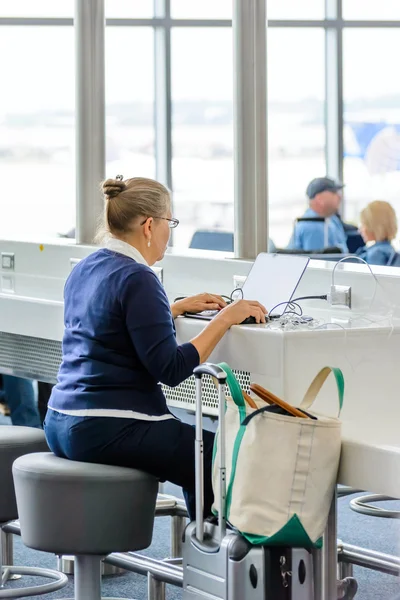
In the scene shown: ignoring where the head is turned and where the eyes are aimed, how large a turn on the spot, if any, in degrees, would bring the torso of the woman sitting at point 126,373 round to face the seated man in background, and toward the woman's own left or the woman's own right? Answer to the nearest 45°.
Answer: approximately 45° to the woman's own left

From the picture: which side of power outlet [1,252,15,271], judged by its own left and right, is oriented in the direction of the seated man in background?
back

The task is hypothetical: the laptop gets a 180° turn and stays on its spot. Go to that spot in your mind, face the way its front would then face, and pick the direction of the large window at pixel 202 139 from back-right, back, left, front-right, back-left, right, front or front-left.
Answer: front-left

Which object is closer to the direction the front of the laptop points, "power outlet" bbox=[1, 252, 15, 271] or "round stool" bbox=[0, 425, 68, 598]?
the round stool

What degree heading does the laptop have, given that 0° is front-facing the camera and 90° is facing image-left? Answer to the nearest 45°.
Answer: approximately 45°

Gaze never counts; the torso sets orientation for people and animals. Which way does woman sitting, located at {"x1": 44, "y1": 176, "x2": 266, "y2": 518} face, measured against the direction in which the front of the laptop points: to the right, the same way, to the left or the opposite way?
the opposite way

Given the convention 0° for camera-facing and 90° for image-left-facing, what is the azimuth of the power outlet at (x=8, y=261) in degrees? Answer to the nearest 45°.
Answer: approximately 45°

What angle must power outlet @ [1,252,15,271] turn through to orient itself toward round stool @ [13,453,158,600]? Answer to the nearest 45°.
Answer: approximately 45° to its left

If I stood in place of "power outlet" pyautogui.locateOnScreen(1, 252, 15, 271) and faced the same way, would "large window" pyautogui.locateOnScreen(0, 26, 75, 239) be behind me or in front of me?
behind

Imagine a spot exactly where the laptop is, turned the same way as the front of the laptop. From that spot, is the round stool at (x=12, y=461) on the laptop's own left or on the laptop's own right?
on the laptop's own right

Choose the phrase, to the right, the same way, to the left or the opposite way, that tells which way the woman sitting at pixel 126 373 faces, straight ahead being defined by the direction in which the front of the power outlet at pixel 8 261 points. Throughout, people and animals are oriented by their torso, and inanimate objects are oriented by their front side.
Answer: the opposite way

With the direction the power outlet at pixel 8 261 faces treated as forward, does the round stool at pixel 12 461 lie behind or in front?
in front

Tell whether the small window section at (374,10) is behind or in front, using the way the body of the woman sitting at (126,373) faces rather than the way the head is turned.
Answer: in front

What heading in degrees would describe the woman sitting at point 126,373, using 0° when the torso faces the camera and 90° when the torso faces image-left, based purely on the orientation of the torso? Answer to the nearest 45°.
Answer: approximately 225°
